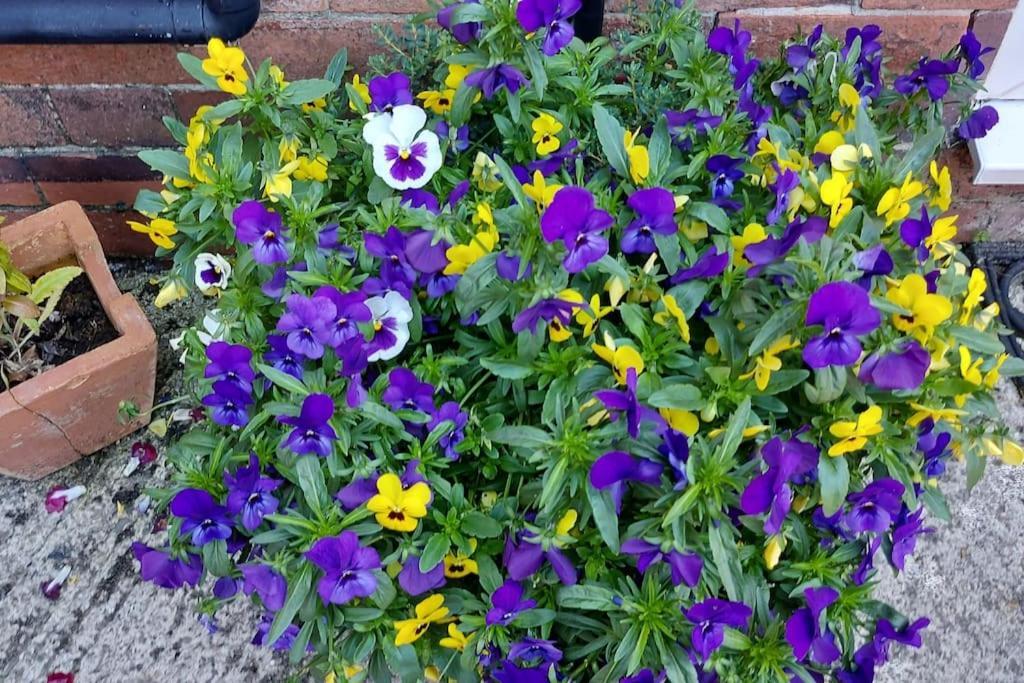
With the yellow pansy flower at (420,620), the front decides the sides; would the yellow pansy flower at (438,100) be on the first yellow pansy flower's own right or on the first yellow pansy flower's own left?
on the first yellow pansy flower's own left

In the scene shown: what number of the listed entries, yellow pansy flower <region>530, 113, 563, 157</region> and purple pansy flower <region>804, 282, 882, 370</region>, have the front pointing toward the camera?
2
